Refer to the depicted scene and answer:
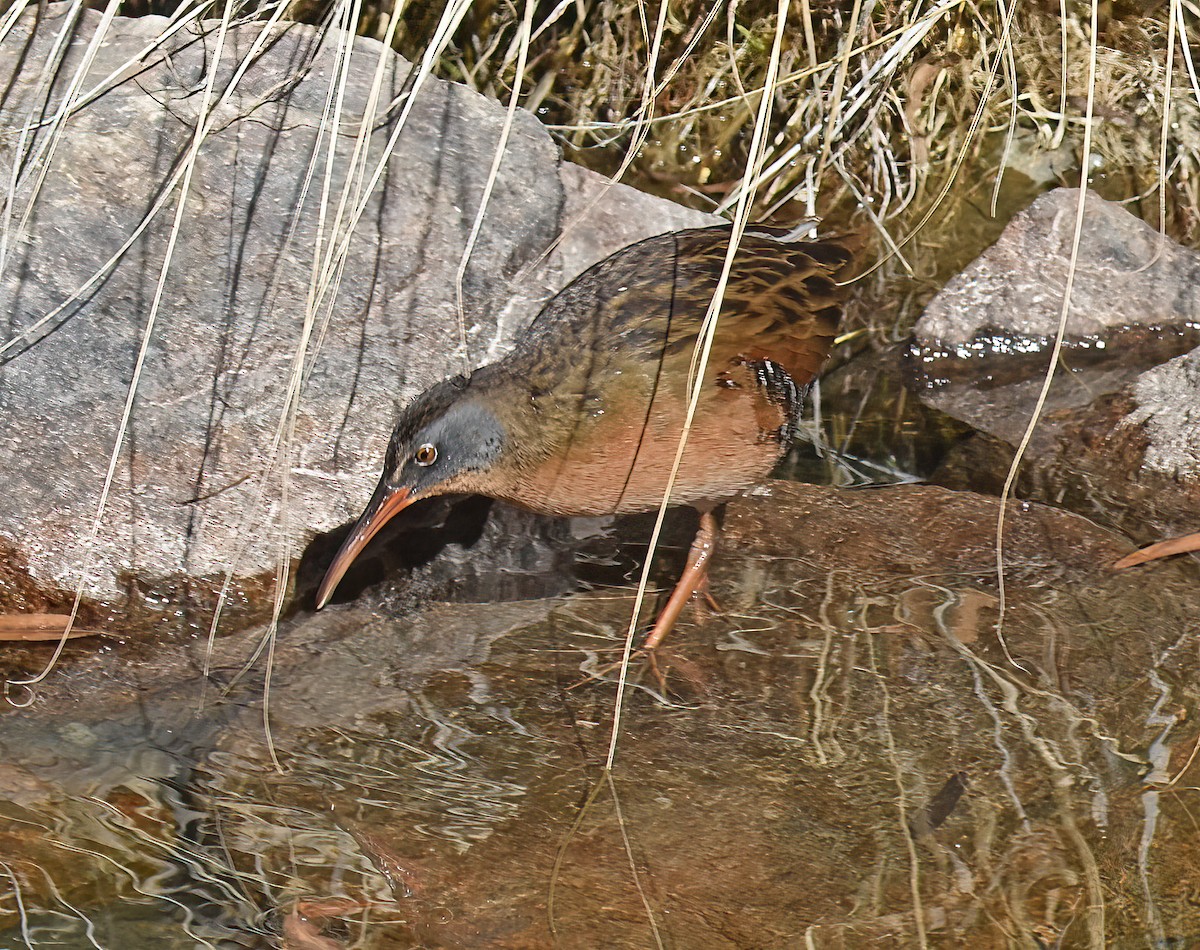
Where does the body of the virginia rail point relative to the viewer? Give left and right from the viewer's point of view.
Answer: facing to the left of the viewer

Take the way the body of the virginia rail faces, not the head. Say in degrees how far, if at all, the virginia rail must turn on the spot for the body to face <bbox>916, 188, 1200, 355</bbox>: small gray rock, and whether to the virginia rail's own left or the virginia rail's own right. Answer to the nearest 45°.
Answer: approximately 135° to the virginia rail's own right

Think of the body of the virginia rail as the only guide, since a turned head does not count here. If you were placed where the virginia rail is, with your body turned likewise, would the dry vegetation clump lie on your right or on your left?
on your right

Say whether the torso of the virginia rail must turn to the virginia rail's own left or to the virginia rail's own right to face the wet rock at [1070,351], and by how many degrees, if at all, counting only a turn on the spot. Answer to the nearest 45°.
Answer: approximately 135° to the virginia rail's own right
